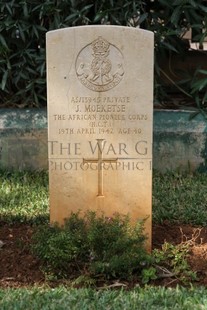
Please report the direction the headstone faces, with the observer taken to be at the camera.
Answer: facing the viewer
